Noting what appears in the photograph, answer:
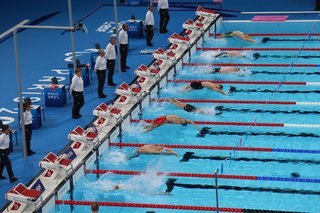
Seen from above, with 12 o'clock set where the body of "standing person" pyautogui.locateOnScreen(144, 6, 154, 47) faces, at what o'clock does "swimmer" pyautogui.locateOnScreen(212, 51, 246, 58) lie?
The swimmer is roughly at 1 o'clock from the standing person.

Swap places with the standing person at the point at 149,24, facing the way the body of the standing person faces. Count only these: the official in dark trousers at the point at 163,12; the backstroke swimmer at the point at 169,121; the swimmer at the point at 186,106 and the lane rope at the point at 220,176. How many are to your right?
3

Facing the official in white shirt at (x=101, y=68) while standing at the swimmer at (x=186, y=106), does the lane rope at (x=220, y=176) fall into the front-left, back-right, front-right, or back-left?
back-left

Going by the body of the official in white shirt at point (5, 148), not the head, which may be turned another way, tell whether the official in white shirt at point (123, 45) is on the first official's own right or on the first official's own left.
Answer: on the first official's own left

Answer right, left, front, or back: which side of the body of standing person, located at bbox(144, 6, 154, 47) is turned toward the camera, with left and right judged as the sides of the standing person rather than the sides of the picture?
right

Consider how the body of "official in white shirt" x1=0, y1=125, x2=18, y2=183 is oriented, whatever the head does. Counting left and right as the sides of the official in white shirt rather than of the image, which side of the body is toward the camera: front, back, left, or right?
right

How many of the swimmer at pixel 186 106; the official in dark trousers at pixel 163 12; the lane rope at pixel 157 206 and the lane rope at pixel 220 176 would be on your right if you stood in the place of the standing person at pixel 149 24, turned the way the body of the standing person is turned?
3

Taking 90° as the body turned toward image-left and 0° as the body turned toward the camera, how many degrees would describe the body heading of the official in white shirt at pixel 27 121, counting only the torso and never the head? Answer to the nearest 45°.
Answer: approximately 270°
